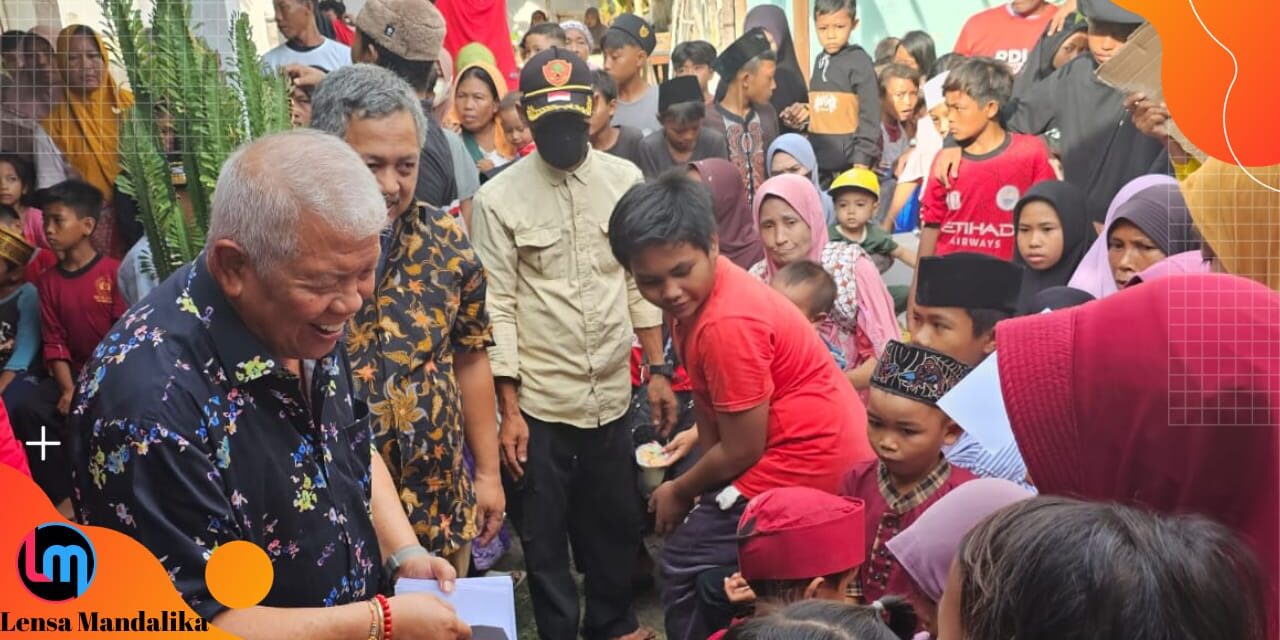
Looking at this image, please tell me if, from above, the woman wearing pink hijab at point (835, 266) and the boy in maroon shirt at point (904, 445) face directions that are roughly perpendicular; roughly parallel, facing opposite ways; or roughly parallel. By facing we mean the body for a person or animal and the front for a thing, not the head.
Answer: roughly parallel

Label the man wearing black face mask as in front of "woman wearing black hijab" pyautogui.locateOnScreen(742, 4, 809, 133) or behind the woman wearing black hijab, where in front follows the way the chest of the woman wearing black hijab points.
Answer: in front

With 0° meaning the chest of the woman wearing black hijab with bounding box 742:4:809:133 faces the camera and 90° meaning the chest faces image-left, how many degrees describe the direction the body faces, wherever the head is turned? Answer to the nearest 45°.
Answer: approximately 45°

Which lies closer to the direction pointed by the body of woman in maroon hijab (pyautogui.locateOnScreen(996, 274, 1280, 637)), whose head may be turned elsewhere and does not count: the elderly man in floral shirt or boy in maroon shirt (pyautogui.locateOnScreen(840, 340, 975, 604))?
the boy in maroon shirt

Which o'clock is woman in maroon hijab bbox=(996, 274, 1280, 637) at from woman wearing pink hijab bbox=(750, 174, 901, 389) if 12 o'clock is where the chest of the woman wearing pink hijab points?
The woman in maroon hijab is roughly at 10 o'clock from the woman wearing pink hijab.

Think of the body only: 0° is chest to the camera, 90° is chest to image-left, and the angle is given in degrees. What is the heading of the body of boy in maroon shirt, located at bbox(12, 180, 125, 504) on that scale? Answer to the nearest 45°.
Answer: approximately 45°

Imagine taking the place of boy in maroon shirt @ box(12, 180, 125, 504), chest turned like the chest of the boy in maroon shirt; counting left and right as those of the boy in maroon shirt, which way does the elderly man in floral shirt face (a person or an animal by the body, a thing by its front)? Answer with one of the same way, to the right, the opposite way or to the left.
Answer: to the left

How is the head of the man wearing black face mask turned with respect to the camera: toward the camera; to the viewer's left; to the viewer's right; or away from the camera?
toward the camera

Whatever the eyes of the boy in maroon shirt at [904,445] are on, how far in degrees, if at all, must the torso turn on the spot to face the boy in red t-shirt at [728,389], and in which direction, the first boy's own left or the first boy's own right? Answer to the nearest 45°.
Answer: approximately 90° to the first boy's own right

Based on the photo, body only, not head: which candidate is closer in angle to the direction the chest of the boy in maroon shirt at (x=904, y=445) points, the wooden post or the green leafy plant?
the green leafy plant

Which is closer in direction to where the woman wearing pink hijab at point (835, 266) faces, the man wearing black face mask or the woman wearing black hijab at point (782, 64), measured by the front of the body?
the man wearing black face mask

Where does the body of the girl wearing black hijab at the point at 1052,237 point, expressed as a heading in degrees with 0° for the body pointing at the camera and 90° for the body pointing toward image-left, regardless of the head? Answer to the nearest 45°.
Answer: approximately 45°

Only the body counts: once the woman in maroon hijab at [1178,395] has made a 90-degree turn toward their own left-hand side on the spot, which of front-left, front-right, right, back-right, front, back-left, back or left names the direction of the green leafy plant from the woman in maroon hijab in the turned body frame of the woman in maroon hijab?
front-right

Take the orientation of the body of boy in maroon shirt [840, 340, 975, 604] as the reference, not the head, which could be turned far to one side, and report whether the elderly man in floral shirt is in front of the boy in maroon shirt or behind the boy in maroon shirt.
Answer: in front

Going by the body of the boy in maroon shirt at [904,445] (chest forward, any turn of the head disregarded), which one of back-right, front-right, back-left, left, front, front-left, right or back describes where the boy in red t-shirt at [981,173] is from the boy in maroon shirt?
back-right

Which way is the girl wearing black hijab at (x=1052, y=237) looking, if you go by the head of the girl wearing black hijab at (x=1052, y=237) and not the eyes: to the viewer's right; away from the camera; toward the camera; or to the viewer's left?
toward the camera
